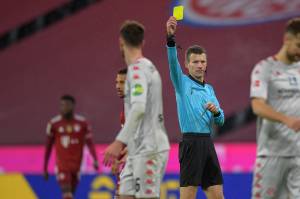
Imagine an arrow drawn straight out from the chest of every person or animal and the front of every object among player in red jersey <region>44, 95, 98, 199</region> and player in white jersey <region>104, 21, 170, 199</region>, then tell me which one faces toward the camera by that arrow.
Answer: the player in red jersey

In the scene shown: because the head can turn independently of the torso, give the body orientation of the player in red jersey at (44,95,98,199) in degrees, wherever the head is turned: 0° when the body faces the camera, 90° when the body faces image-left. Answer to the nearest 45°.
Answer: approximately 0°

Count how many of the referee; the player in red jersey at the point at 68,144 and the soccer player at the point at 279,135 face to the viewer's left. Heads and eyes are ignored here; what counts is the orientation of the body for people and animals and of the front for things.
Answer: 0

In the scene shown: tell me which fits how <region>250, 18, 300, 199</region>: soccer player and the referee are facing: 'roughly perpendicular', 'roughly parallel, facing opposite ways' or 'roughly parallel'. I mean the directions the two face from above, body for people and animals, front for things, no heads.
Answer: roughly parallel

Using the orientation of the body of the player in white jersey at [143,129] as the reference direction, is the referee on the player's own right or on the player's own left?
on the player's own right

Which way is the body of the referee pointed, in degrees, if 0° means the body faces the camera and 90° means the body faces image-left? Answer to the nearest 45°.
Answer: approximately 315°
